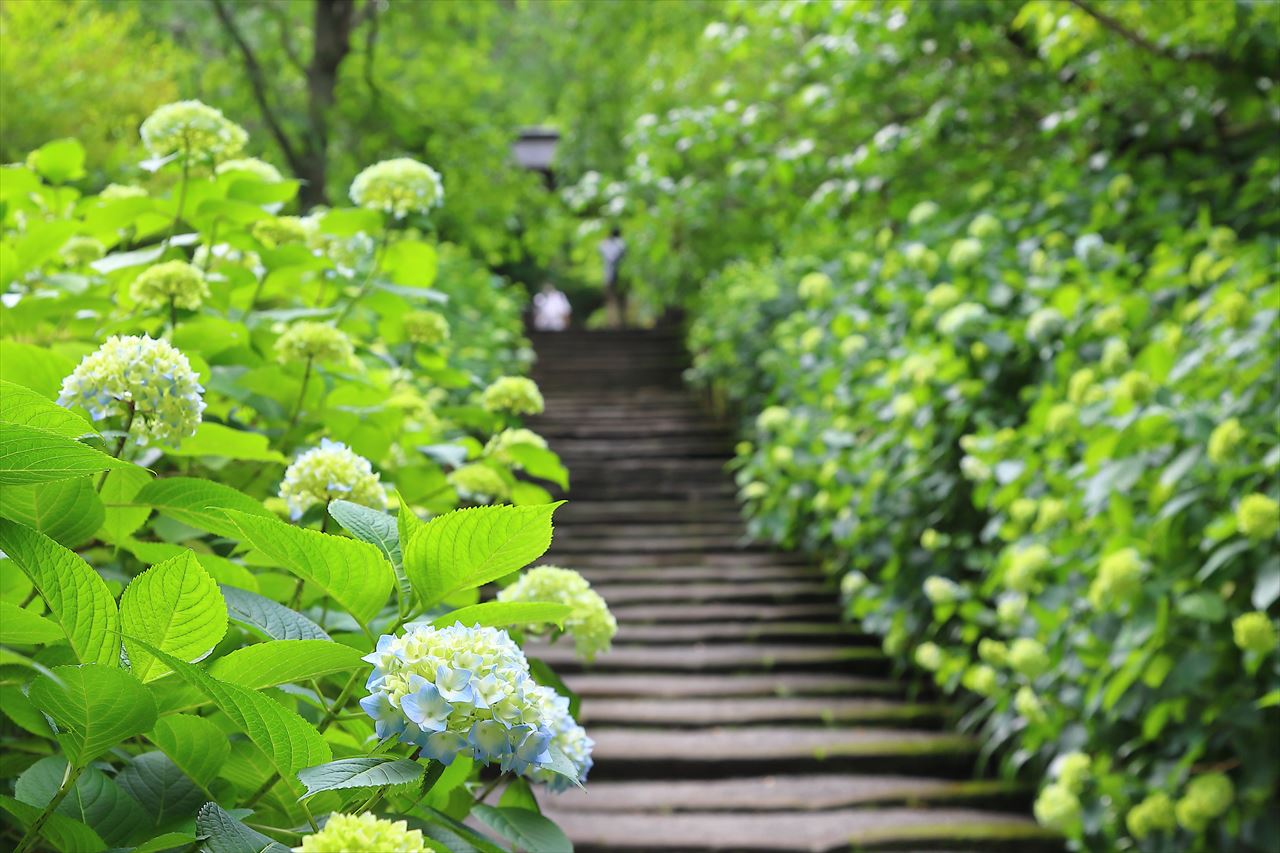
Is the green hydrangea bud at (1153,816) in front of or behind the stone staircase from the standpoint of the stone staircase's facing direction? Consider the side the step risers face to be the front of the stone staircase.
in front

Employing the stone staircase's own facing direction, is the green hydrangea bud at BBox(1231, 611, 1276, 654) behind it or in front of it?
in front

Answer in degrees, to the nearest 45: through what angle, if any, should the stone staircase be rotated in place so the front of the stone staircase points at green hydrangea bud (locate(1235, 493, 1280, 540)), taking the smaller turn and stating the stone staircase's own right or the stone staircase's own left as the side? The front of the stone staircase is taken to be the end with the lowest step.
approximately 45° to the stone staircase's own left

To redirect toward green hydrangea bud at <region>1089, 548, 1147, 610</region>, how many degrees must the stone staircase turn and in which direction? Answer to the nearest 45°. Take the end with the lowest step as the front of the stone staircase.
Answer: approximately 45° to its left

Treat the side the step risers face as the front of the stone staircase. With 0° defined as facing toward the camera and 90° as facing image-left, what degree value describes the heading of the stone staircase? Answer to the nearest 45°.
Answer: approximately 0°

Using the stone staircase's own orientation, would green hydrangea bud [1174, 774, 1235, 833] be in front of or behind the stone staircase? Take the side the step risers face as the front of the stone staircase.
in front

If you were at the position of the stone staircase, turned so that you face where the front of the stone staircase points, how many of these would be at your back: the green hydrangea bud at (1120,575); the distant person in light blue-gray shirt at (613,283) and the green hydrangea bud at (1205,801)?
1

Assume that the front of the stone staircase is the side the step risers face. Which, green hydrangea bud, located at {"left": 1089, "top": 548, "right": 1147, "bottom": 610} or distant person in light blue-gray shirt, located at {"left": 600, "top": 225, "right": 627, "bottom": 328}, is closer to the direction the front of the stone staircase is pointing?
the green hydrangea bud
